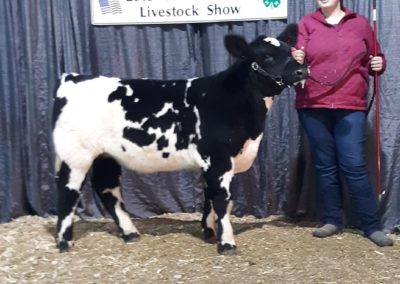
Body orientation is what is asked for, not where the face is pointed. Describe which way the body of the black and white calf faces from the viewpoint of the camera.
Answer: to the viewer's right

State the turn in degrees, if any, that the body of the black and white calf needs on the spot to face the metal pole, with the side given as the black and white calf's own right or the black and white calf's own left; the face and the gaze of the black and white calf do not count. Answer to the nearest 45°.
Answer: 0° — it already faces it

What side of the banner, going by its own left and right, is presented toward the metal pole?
left

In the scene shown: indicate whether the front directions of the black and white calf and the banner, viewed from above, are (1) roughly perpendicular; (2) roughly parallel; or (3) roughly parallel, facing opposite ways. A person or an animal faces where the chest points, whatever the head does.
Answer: roughly perpendicular

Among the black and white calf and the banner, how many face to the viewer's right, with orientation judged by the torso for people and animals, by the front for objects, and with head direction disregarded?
1

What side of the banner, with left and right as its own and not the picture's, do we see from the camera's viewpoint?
front
